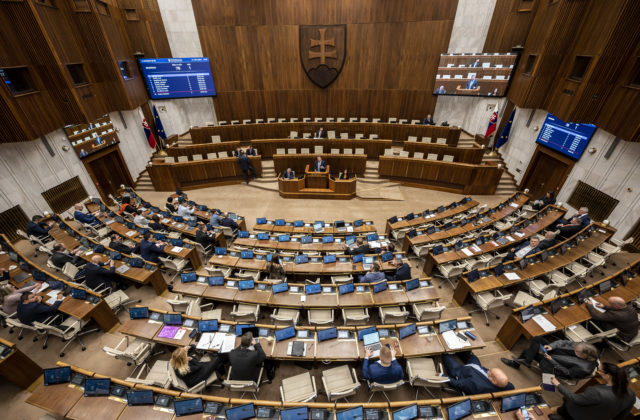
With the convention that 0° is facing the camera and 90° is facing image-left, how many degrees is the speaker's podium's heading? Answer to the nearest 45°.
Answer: approximately 0°

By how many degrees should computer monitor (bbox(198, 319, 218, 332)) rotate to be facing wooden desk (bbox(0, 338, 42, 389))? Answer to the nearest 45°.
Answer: approximately 45° to its right

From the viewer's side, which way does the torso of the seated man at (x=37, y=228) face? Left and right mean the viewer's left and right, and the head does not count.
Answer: facing to the right of the viewer

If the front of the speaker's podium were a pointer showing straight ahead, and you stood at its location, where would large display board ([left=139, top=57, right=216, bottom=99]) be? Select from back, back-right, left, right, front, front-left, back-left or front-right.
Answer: back-right

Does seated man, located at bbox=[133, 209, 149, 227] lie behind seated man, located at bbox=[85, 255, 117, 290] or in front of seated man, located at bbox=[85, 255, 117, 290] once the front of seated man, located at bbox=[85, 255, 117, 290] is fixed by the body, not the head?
in front

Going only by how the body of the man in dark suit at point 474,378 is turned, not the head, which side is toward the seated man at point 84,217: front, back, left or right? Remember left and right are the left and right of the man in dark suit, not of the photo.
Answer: left

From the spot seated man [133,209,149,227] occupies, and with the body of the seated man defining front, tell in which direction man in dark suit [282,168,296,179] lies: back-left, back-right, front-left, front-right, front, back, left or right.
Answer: front-right

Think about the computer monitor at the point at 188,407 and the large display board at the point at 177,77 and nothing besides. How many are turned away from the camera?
0

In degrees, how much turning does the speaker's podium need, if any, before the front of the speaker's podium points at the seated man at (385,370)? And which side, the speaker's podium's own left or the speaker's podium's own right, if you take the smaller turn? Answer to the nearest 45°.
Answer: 0° — it already faces them

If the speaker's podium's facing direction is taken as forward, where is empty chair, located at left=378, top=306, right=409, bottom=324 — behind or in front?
in front

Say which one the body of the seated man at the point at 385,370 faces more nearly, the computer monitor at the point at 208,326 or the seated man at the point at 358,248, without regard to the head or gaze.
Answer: the seated man

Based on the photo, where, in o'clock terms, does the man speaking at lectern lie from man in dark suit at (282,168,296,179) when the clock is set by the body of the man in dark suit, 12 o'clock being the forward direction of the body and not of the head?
The man speaking at lectern is roughly at 9 o'clock from the man in dark suit.
